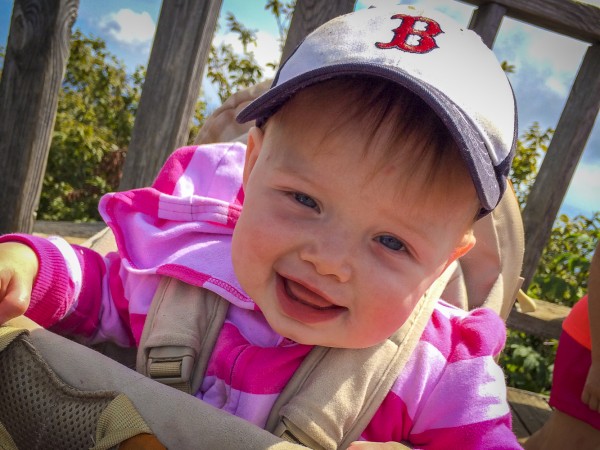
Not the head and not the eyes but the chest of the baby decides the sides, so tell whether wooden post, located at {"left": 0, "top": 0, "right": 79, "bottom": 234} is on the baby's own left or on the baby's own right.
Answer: on the baby's own right

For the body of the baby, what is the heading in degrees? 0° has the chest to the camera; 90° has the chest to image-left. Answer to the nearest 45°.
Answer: approximately 0°

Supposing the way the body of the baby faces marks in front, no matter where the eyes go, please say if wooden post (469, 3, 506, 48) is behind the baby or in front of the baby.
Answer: behind

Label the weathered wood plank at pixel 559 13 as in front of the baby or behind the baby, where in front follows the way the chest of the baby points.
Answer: behind

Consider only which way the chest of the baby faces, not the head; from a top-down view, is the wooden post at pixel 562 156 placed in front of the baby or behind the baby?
behind

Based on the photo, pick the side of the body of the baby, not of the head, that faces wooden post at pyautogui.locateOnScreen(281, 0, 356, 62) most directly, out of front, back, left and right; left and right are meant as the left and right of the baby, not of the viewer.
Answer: back

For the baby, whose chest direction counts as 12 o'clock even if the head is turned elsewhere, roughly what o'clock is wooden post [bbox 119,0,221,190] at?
The wooden post is roughly at 5 o'clock from the baby.
